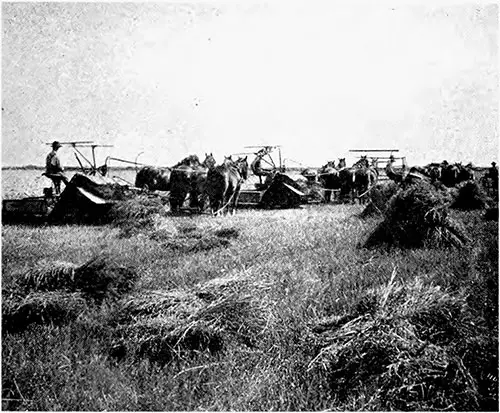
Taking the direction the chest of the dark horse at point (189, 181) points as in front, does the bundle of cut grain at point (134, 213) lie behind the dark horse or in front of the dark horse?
behind

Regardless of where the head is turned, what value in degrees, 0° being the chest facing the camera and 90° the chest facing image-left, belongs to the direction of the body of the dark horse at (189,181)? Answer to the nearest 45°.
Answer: approximately 225°

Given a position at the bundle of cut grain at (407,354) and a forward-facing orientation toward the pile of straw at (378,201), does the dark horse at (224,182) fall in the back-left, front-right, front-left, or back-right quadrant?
front-left

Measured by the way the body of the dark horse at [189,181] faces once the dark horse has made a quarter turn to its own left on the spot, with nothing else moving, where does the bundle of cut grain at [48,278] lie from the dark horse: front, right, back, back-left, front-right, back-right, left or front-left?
back-left

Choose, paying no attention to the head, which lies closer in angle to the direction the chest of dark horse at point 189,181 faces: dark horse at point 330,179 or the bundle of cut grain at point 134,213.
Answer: the dark horse

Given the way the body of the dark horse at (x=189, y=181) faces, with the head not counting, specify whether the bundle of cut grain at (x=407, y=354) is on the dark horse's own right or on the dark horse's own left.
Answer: on the dark horse's own right

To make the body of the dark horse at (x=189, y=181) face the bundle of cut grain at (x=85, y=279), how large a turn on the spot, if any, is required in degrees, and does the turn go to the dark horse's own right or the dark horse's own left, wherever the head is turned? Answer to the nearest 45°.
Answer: approximately 135° to the dark horse's own right

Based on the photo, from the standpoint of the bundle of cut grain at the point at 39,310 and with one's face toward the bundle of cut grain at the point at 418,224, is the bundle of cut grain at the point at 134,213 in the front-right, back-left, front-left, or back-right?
front-left

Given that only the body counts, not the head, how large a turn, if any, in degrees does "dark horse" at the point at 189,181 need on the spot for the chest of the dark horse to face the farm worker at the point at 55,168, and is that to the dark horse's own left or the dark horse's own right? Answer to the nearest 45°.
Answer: approximately 135° to the dark horse's own right

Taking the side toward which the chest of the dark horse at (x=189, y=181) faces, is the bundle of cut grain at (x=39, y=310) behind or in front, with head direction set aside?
behind
